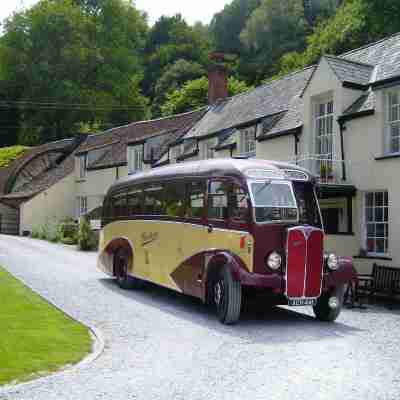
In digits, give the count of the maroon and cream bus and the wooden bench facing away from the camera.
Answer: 0

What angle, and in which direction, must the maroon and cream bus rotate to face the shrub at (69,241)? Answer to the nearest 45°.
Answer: approximately 180°

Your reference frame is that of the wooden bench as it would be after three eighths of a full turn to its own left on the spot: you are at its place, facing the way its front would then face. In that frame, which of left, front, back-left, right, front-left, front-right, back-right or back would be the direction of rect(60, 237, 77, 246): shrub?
back-left

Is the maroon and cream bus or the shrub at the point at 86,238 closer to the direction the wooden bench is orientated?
the maroon and cream bus

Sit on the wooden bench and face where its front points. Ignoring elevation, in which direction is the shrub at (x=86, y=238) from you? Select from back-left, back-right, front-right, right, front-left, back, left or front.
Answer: right

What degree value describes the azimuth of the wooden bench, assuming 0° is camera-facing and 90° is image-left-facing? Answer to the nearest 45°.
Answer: approximately 45°

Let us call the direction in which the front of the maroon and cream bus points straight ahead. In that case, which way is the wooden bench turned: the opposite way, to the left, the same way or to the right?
to the right

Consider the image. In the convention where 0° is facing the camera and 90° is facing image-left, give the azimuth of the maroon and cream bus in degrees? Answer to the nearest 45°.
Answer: approximately 315°

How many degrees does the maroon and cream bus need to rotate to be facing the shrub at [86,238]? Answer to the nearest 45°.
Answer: approximately 180°

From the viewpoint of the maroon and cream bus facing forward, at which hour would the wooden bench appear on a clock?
The wooden bench is roughly at 9 o'clock from the maroon and cream bus.
